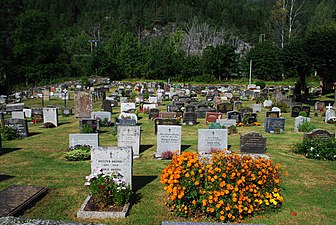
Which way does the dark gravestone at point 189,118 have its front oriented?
toward the camera

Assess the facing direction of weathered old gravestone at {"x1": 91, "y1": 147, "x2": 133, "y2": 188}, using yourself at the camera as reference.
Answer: facing the viewer

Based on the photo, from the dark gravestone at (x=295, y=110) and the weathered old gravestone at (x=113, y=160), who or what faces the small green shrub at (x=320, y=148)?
the dark gravestone at (x=295, y=110)

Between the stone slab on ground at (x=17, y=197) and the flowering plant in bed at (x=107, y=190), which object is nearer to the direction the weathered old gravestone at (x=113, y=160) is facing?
the flowering plant in bed

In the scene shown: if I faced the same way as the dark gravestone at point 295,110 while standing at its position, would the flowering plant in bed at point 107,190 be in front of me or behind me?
in front

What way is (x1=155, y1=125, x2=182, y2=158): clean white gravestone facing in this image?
toward the camera

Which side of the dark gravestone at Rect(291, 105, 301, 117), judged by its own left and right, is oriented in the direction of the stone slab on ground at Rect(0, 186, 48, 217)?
front

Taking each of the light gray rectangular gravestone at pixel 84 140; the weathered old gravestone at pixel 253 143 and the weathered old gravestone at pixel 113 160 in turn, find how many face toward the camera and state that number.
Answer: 3

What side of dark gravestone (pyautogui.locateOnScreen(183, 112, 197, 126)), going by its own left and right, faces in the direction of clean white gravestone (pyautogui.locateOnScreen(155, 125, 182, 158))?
front

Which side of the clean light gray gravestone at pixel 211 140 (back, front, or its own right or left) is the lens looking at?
front

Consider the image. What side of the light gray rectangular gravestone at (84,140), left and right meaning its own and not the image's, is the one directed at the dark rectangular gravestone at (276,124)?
left

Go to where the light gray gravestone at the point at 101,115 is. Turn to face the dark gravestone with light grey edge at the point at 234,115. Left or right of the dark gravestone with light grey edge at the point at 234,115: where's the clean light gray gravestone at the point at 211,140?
right

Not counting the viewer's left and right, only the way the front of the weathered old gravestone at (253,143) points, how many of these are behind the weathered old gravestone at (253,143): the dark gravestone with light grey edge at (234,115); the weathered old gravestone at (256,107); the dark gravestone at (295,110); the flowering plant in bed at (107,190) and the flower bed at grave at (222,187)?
3

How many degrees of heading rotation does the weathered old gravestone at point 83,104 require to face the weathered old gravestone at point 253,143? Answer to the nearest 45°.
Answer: approximately 45° to its left

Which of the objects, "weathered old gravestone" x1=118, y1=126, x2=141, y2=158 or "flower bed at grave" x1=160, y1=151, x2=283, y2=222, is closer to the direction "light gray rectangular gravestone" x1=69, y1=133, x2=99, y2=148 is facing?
the flower bed at grave
